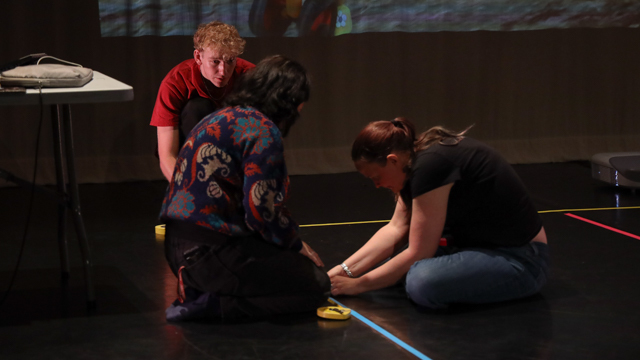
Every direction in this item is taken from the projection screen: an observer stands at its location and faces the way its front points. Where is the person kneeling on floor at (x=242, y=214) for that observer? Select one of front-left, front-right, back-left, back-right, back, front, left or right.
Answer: front

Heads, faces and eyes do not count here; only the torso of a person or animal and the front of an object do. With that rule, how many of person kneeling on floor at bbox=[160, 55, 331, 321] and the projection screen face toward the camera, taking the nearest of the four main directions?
1

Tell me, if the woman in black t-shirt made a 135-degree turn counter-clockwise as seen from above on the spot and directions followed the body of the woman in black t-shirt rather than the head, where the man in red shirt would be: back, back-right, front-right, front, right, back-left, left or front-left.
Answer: back

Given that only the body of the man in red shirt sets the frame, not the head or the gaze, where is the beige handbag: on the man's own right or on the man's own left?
on the man's own right

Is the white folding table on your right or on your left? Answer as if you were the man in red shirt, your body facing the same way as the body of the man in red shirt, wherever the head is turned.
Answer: on your right

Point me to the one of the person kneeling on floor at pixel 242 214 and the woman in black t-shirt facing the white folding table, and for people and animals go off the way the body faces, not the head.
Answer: the woman in black t-shirt

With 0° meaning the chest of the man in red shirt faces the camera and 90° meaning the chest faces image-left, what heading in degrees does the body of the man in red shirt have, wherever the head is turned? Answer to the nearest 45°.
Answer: approximately 315°

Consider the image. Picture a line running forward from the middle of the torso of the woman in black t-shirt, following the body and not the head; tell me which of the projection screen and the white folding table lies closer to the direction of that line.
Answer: the white folding table

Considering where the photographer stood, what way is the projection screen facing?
facing the viewer

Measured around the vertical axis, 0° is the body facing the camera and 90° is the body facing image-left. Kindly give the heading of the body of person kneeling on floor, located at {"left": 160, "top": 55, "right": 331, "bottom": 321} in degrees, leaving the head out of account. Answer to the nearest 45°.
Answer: approximately 225°

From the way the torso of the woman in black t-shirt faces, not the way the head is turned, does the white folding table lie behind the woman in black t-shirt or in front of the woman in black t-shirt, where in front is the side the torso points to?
in front

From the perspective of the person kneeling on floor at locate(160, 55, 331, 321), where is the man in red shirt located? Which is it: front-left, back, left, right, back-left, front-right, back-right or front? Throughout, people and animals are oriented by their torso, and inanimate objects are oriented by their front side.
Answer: front-left

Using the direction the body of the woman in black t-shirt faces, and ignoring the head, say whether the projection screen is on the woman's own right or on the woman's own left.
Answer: on the woman's own right

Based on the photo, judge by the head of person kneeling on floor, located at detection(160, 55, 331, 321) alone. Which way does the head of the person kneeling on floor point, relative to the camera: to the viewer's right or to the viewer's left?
to the viewer's right

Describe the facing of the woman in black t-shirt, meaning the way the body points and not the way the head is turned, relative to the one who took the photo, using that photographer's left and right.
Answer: facing to the left of the viewer

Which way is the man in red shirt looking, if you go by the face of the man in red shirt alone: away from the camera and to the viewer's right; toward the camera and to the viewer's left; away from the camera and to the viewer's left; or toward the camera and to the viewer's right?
toward the camera and to the viewer's right
